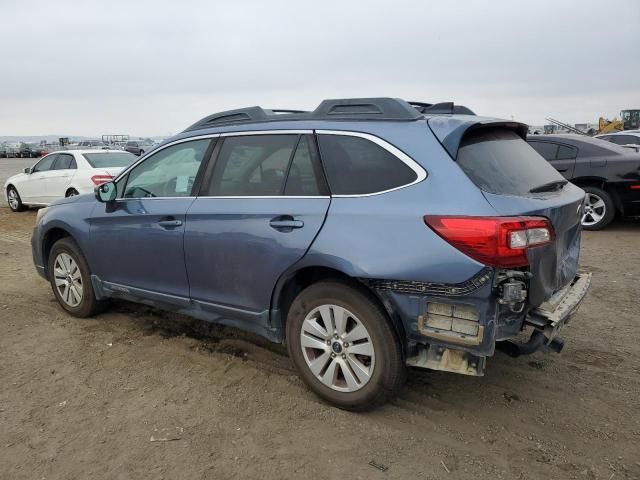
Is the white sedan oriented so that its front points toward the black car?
no

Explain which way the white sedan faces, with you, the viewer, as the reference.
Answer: facing away from the viewer and to the left of the viewer

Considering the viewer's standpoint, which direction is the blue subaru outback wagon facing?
facing away from the viewer and to the left of the viewer

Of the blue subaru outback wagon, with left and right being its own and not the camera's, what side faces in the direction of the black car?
right
